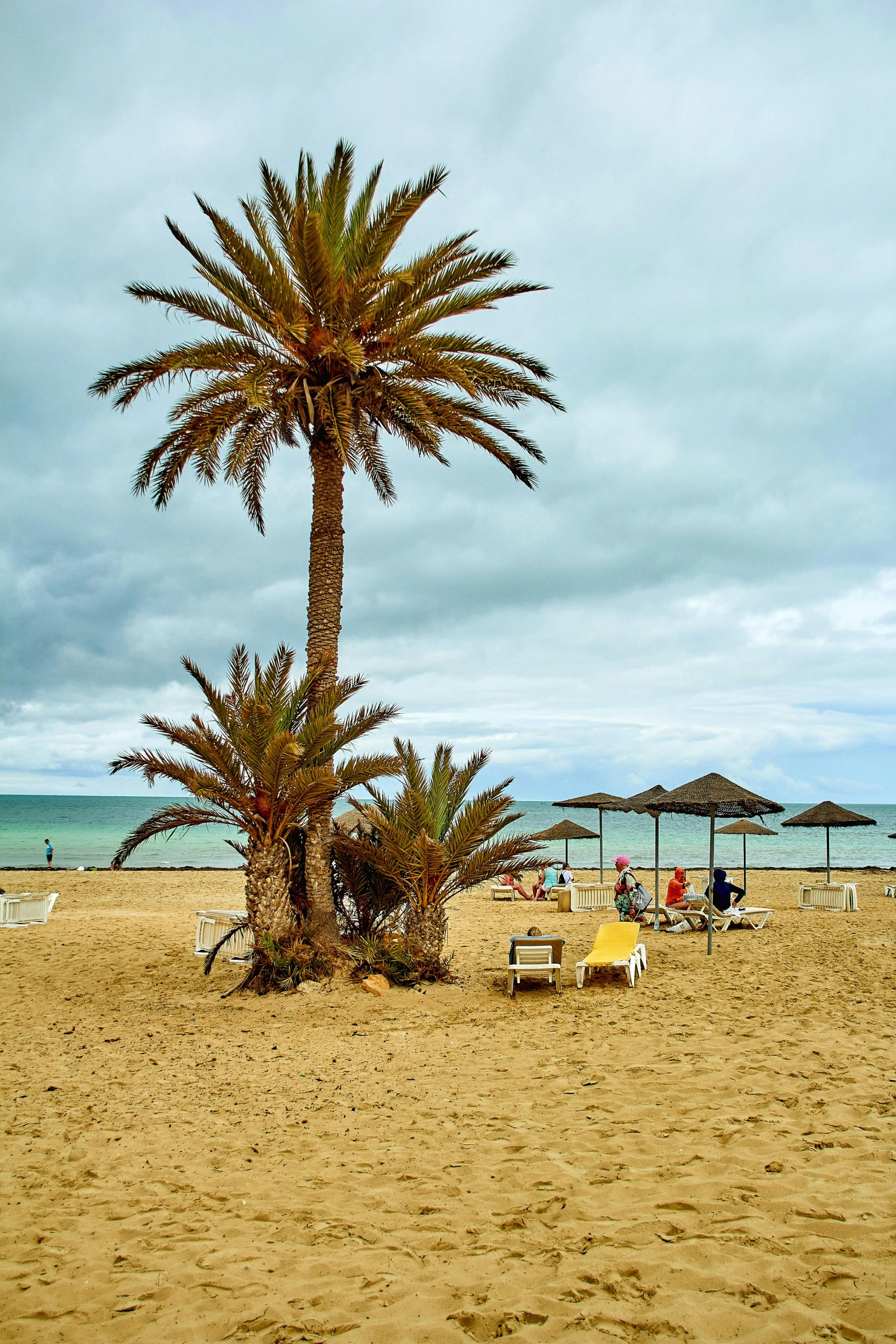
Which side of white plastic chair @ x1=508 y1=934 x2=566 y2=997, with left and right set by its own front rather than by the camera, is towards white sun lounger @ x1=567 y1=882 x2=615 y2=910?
front

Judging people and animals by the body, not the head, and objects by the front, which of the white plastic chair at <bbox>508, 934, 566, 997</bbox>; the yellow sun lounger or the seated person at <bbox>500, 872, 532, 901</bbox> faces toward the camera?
the yellow sun lounger

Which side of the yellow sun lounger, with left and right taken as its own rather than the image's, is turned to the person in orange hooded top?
back

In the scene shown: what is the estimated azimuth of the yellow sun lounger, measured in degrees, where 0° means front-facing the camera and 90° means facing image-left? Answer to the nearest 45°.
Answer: approximately 0°

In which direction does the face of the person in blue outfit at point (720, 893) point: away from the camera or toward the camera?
away from the camera

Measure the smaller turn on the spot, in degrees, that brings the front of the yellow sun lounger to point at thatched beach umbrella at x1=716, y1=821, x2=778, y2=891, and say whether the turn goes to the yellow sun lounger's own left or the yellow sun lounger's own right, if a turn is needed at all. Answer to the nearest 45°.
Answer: approximately 180°

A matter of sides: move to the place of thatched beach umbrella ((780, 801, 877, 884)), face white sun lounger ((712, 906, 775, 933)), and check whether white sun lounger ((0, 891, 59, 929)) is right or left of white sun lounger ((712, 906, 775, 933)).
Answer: right

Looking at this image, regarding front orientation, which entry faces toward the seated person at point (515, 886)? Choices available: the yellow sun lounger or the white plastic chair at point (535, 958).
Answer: the white plastic chair

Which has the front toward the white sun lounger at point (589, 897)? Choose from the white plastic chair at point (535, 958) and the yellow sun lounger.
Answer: the white plastic chair

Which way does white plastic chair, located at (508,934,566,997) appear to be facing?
away from the camera

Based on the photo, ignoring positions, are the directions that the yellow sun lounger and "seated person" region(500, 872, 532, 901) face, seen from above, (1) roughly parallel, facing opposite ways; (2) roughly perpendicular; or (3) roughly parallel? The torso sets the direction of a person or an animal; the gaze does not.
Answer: roughly perpendicular
